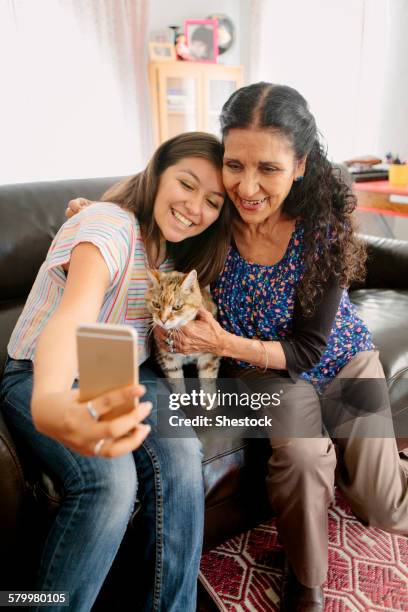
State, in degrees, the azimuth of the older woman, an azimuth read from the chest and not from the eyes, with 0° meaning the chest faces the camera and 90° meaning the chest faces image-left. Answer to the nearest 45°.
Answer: approximately 45°

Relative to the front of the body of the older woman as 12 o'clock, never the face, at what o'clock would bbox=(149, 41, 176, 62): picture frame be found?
The picture frame is roughly at 4 o'clock from the older woman.

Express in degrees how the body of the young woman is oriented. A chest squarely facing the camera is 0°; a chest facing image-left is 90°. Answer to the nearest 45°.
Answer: approximately 315°

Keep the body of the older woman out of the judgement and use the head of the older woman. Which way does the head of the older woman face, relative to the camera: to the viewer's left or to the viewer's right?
to the viewer's left

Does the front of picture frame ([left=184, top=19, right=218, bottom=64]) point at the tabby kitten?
yes

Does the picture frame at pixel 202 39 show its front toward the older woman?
yes

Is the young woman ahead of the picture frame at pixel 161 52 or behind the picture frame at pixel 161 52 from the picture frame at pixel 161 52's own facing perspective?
ahead

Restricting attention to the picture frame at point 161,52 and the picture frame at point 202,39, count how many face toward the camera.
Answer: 2
